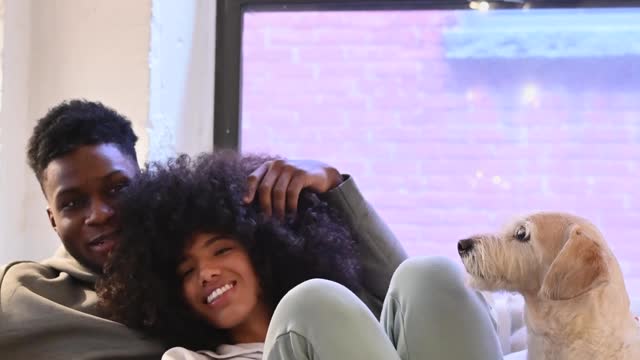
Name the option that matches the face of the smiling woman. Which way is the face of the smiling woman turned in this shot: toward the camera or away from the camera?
toward the camera

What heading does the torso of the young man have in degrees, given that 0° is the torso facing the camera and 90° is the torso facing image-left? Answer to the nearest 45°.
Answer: approximately 315°

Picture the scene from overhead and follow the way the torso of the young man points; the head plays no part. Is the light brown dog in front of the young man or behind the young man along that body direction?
in front
